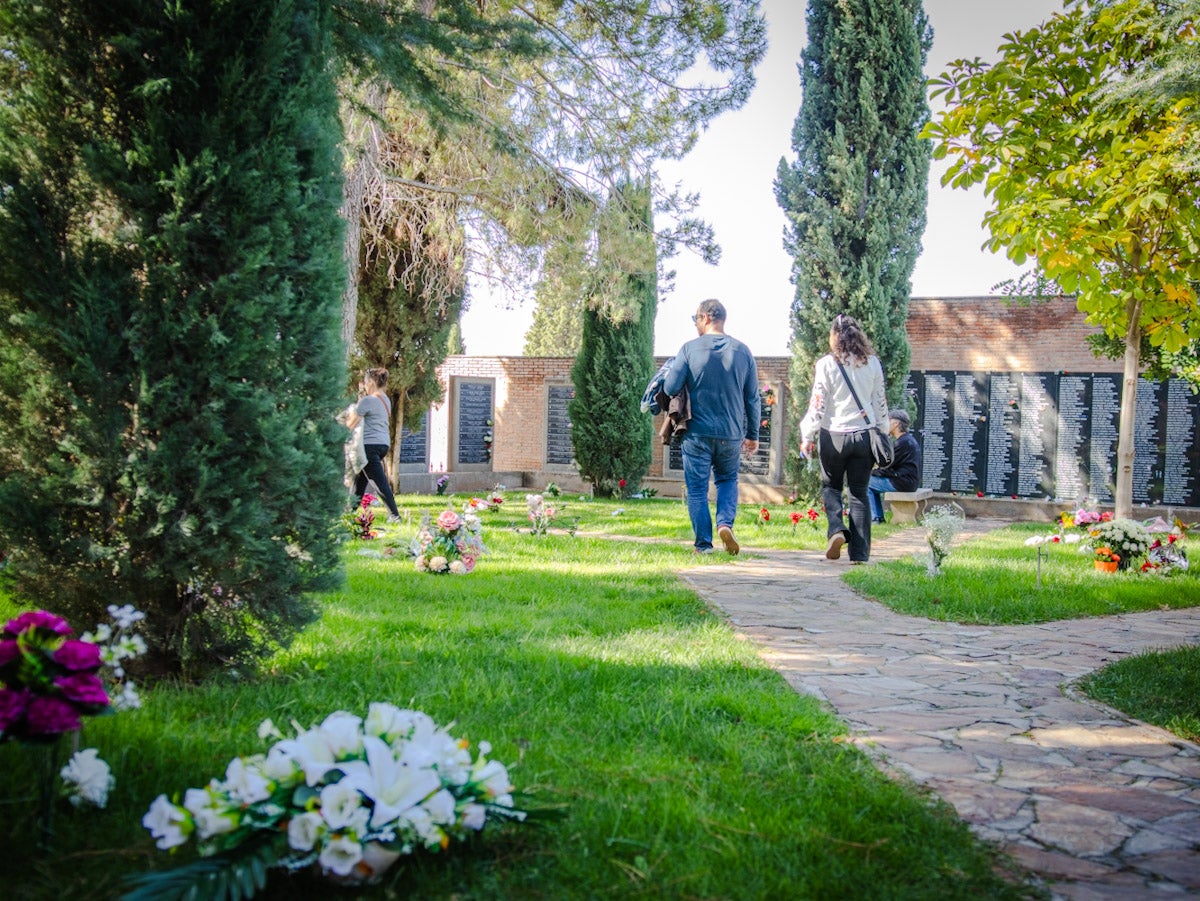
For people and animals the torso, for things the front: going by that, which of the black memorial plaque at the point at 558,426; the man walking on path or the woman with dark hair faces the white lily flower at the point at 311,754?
the black memorial plaque

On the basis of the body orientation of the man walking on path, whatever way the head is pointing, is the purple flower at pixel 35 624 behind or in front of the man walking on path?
behind

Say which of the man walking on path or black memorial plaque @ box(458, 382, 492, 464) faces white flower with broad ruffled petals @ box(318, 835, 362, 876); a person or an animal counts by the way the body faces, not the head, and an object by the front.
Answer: the black memorial plaque

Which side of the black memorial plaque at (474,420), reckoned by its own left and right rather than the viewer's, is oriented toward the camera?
front

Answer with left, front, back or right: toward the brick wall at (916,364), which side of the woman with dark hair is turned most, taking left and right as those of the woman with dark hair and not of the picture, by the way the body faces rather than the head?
front

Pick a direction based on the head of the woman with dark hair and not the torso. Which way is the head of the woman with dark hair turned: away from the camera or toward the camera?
away from the camera

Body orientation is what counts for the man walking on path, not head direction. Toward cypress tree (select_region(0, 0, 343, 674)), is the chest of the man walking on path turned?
no

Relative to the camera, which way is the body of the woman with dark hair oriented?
away from the camera

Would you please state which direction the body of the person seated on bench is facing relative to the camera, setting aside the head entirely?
to the viewer's left

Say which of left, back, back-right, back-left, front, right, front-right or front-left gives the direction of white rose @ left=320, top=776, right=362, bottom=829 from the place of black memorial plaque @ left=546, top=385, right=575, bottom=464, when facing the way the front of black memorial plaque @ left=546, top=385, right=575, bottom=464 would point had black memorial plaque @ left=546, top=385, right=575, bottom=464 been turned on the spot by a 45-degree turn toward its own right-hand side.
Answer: front-left

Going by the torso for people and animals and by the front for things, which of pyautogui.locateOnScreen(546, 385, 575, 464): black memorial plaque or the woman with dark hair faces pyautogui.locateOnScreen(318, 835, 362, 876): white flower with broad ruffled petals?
the black memorial plaque

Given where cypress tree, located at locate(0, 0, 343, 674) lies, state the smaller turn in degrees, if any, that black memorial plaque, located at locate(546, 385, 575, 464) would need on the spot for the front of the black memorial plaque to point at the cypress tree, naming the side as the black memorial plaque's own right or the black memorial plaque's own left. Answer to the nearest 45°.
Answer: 0° — it already faces it

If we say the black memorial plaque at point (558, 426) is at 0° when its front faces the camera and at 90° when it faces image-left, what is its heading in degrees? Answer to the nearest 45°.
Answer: approximately 0°

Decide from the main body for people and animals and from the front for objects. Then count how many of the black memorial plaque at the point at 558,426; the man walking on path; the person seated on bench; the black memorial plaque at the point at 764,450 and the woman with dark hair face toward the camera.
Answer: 2

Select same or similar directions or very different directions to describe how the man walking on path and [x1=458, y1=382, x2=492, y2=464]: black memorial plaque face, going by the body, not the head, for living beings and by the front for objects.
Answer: very different directions

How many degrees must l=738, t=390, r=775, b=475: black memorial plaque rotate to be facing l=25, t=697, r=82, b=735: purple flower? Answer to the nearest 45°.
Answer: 0° — it already faces it

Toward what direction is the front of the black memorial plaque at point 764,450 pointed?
toward the camera

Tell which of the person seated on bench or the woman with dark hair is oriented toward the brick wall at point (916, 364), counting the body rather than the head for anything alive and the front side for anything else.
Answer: the woman with dark hair

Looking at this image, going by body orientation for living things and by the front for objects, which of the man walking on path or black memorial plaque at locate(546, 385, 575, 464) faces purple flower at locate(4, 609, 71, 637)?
the black memorial plaque

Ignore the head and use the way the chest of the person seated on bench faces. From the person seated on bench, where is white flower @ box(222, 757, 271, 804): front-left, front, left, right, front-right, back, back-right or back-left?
left

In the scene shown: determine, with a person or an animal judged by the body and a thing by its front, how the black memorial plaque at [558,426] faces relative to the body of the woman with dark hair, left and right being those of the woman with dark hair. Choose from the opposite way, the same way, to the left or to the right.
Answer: the opposite way
